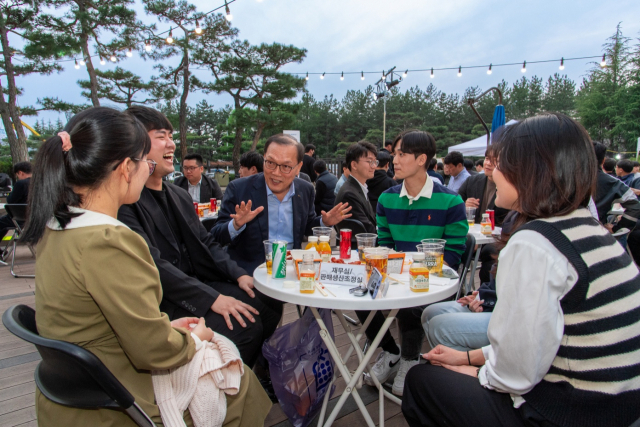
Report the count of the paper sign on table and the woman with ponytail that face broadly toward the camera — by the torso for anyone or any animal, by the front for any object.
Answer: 1

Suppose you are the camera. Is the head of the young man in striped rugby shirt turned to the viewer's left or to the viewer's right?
to the viewer's left

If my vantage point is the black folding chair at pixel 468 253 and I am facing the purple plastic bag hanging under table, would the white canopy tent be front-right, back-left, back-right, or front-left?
back-right

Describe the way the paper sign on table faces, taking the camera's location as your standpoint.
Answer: facing the viewer

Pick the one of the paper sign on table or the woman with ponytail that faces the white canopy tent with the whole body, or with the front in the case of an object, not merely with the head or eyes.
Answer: the woman with ponytail

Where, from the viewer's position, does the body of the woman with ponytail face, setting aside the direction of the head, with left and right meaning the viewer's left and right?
facing away from the viewer and to the right of the viewer

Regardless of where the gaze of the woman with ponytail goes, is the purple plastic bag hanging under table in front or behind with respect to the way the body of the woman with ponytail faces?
in front

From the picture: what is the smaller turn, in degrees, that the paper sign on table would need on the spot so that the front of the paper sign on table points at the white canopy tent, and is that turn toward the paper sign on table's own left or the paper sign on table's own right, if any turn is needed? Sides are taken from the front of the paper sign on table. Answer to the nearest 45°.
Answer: approximately 180°

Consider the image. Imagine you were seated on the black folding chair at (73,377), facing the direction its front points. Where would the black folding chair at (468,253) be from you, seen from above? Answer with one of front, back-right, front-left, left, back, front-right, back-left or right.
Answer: front-right

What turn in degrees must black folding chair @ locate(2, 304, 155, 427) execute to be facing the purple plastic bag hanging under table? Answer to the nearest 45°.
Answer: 0° — it already faces it

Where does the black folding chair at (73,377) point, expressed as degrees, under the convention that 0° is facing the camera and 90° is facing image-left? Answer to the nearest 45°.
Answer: approximately 225°

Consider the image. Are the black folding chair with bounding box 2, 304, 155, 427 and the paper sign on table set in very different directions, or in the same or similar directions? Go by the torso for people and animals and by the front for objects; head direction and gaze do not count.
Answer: very different directions

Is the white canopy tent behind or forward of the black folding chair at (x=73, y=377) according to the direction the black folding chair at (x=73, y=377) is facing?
forward

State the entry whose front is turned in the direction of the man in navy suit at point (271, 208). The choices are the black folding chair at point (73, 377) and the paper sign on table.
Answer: the black folding chair

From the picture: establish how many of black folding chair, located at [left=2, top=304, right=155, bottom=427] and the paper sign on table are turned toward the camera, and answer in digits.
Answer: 1
